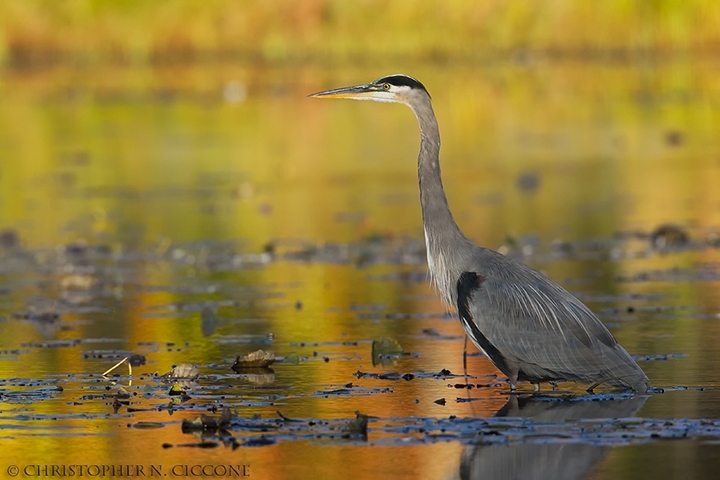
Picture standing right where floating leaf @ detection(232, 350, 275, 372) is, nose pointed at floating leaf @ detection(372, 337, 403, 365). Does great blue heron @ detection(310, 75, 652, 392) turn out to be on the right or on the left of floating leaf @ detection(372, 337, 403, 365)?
right

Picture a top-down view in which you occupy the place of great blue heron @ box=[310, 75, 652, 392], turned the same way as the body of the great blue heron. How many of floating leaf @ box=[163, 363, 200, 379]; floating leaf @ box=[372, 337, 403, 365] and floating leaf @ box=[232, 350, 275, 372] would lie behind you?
0

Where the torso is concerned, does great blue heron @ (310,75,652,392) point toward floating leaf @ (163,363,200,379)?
yes

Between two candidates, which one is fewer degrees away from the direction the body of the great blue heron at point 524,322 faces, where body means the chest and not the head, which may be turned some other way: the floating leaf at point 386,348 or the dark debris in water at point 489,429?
the floating leaf

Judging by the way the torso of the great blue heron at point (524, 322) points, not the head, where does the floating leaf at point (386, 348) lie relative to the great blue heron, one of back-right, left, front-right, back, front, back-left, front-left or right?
front-right

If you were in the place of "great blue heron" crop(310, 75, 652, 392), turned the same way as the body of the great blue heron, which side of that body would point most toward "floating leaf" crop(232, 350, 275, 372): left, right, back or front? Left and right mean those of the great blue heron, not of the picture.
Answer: front

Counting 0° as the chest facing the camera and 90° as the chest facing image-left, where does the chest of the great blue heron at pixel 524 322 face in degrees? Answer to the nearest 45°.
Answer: approximately 90°
